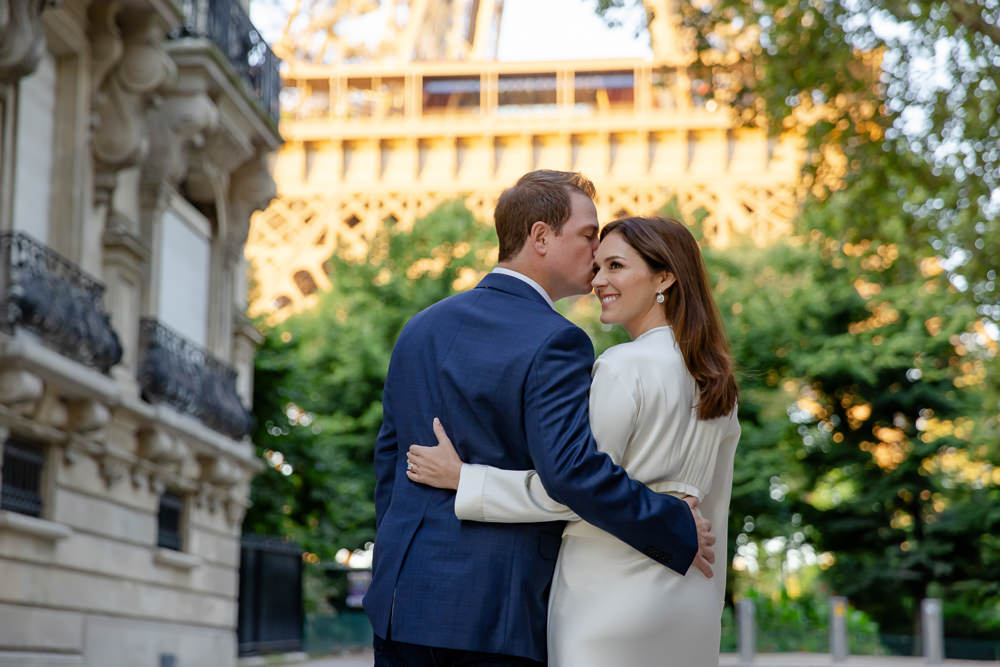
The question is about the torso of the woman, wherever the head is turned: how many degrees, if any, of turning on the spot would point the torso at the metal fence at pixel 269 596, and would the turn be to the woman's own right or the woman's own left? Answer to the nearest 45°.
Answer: approximately 45° to the woman's own right

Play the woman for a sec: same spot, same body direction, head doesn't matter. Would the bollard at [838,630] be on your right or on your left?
on your right

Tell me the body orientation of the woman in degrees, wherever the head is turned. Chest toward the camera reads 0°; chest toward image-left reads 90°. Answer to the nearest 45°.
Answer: approximately 135°

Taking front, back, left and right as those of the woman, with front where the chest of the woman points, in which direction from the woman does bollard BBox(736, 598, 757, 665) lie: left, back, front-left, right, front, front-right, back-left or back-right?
front-right

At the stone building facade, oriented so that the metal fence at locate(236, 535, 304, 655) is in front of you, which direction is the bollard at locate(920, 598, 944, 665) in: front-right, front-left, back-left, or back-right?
front-right

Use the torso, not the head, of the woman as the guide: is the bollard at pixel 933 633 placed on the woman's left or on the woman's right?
on the woman's right

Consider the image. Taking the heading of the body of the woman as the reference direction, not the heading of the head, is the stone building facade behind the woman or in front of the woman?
in front

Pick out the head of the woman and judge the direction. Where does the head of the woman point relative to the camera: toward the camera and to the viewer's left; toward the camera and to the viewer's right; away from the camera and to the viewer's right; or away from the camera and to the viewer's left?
toward the camera and to the viewer's left
